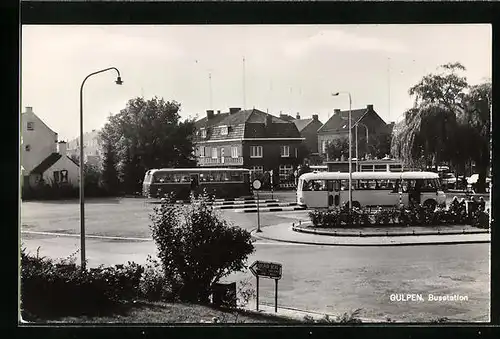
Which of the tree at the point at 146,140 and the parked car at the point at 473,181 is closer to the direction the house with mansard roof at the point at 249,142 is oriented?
the tree

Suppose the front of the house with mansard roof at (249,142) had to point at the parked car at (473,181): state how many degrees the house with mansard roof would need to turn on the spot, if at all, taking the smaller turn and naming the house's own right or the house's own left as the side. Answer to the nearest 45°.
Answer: approximately 135° to the house's own left

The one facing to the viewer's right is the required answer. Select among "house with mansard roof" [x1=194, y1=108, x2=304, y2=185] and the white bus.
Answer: the white bus

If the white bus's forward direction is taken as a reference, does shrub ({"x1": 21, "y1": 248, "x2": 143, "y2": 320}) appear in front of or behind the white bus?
behind

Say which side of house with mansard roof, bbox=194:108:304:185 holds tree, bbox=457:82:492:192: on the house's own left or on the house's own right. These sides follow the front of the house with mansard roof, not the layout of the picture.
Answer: on the house's own left

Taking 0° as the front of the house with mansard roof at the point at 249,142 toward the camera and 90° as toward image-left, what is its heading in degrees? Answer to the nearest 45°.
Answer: approximately 45°

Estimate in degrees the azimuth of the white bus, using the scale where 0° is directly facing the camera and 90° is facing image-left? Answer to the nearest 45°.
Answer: approximately 270°

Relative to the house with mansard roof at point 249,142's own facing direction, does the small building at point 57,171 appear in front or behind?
in front

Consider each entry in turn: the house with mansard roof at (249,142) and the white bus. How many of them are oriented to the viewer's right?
1
